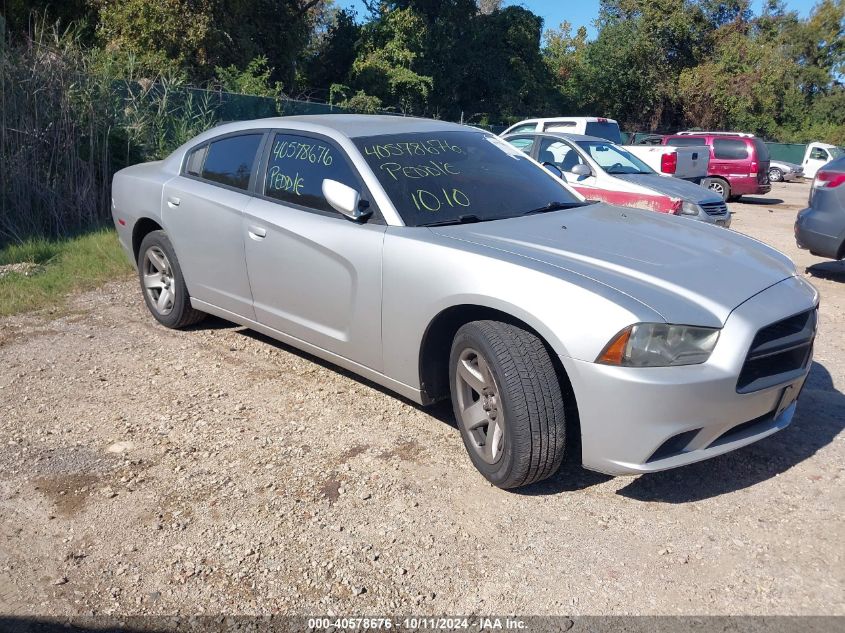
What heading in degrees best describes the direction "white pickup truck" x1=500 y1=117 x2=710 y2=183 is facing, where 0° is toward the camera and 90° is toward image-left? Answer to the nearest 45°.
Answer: approximately 135°

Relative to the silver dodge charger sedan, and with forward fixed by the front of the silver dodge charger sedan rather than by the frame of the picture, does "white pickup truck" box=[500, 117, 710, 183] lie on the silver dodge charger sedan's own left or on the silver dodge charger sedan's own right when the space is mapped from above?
on the silver dodge charger sedan's own left

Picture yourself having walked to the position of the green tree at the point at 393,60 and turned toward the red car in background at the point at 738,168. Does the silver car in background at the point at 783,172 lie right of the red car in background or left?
left

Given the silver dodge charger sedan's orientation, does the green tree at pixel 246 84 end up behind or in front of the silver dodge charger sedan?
behind

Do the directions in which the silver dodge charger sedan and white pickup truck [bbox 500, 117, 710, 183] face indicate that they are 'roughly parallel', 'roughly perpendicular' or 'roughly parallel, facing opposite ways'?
roughly parallel, facing opposite ways

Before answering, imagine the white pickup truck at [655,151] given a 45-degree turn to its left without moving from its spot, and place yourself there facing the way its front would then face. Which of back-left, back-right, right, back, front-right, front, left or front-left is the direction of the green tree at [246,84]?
front

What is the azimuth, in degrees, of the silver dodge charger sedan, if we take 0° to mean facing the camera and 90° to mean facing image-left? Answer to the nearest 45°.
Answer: approximately 315°

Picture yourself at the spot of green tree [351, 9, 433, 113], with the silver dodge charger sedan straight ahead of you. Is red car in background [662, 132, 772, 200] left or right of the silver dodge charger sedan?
left

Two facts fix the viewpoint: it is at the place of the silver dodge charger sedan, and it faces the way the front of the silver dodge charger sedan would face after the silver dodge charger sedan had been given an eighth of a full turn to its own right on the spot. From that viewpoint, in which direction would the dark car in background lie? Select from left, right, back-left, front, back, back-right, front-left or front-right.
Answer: back-left

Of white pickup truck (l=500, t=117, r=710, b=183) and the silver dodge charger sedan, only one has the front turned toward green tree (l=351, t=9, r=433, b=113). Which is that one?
the white pickup truck
